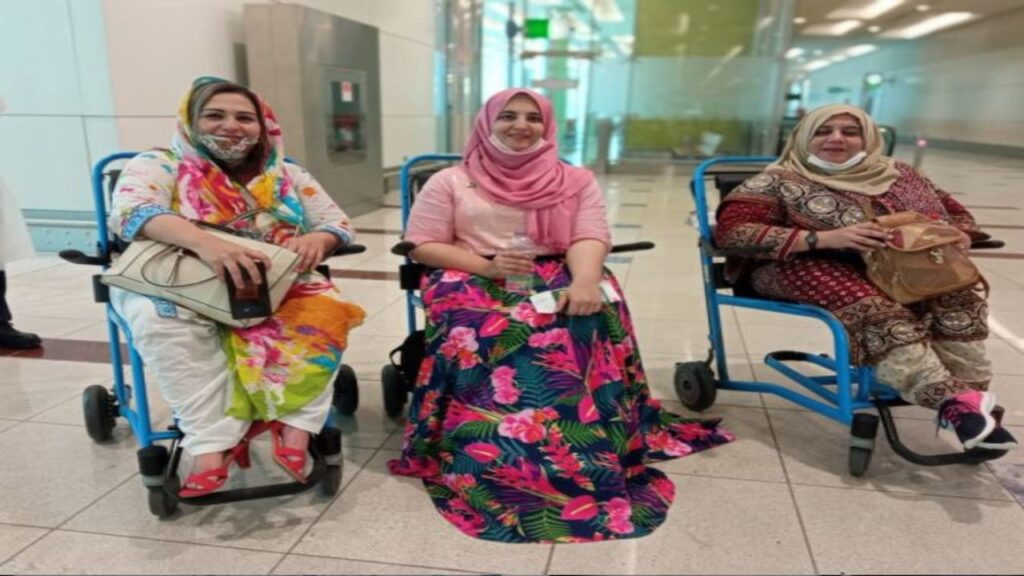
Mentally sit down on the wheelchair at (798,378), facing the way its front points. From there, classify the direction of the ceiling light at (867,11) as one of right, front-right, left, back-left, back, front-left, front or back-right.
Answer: back-left

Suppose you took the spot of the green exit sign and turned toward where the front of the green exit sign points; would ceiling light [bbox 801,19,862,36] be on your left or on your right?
on your left

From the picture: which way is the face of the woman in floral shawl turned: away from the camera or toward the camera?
toward the camera

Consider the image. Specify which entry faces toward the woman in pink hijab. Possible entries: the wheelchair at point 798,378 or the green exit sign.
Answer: the green exit sign

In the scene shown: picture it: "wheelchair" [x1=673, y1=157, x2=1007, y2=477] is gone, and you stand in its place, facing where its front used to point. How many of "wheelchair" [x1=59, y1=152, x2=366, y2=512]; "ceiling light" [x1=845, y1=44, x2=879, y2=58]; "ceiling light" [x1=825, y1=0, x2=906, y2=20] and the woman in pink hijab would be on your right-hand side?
2

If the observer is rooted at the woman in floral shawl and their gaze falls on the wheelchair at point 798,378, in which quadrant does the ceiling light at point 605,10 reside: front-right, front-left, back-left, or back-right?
front-left

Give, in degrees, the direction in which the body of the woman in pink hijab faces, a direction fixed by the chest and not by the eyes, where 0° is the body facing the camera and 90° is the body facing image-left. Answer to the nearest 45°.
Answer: approximately 0°

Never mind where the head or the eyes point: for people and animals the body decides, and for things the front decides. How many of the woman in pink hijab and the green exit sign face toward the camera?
2

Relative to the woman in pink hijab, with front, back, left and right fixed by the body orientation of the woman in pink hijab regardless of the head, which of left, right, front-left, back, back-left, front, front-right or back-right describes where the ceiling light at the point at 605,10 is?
back

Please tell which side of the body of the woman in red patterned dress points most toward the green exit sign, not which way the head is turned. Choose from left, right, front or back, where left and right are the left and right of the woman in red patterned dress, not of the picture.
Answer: back

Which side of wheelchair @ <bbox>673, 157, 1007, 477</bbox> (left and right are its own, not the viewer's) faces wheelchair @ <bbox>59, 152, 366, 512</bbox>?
right

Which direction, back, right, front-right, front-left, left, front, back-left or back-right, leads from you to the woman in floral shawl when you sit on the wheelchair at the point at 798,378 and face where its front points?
right

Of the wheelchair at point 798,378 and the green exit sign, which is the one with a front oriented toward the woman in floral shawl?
the green exit sign

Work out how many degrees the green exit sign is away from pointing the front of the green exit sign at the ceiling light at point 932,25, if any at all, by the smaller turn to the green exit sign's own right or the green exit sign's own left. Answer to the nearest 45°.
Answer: approximately 135° to the green exit sign's own left

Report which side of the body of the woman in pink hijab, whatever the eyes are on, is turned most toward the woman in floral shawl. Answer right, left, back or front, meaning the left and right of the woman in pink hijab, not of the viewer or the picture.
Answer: right

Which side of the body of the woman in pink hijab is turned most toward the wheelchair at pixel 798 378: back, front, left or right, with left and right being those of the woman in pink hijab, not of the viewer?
left

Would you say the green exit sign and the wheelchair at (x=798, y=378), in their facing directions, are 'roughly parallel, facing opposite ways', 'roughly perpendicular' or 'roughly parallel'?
roughly parallel
